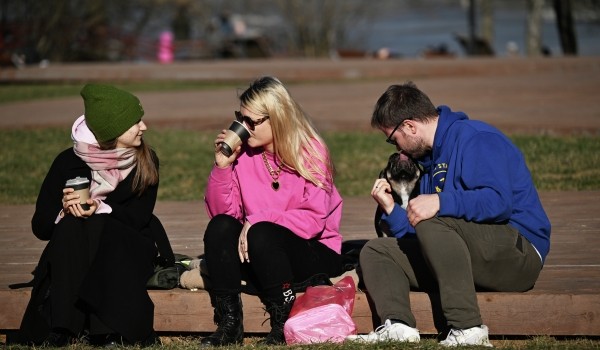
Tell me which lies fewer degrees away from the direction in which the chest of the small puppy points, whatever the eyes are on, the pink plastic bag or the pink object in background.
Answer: the pink plastic bag

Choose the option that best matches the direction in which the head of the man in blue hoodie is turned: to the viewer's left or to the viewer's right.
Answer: to the viewer's left

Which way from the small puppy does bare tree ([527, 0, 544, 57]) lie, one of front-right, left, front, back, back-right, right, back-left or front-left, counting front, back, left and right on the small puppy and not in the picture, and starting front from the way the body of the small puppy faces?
back

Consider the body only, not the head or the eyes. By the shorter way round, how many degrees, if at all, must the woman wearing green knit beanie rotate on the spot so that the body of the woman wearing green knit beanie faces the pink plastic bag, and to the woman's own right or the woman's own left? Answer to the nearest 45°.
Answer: approximately 45° to the woman's own left

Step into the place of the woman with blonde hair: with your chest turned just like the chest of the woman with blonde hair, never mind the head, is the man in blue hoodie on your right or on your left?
on your left

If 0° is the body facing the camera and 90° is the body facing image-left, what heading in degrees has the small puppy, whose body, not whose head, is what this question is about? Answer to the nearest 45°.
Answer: approximately 0°

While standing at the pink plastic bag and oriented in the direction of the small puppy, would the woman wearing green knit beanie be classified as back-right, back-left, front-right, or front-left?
back-left

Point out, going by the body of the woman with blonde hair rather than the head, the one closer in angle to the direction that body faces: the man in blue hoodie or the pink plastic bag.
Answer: the pink plastic bag

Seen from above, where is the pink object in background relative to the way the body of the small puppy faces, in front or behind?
behind

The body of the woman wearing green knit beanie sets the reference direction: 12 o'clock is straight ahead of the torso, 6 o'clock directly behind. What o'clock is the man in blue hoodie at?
The man in blue hoodie is roughly at 10 o'clock from the woman wearing green knit beanie.

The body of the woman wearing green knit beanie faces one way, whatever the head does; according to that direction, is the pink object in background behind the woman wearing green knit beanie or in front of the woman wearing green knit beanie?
behind

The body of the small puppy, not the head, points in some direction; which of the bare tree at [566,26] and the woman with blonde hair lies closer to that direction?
the woman with blonde hair
